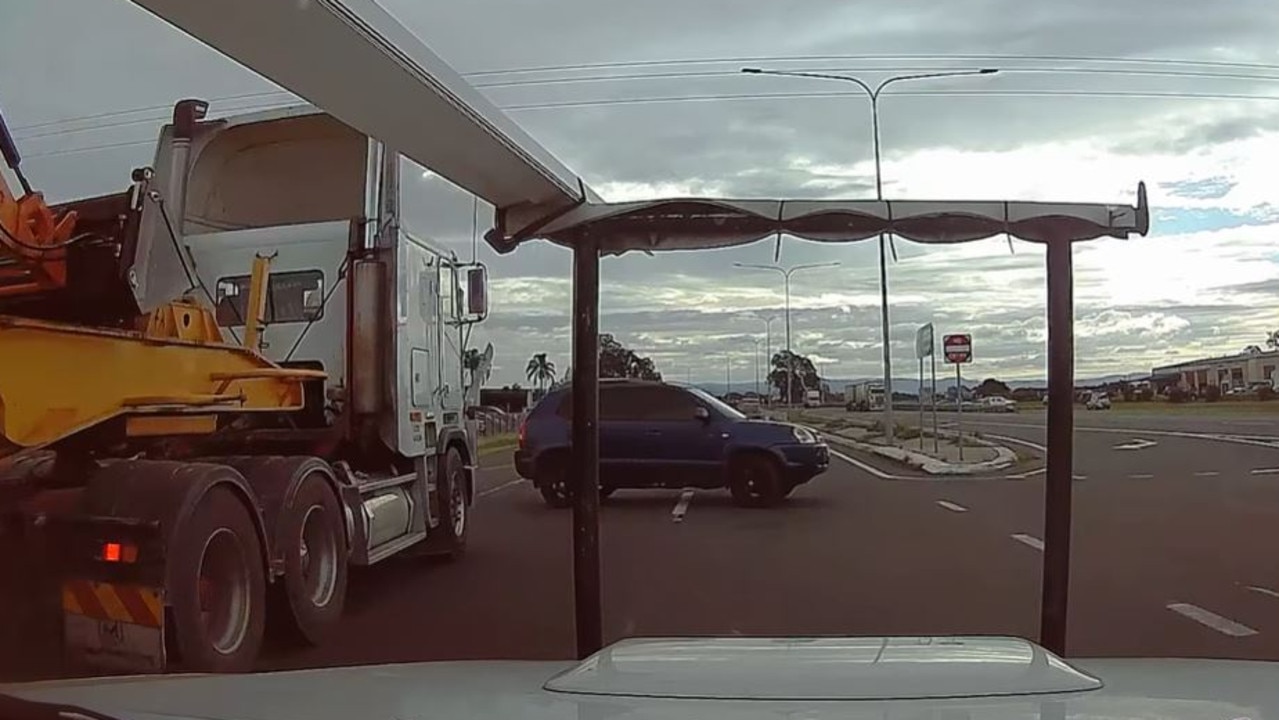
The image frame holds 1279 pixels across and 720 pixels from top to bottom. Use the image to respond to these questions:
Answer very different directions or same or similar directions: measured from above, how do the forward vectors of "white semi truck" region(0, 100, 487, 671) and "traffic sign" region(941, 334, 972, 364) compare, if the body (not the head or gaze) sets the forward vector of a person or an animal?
very different directions

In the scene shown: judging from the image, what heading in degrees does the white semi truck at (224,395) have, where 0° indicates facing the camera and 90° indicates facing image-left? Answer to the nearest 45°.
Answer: approximately 225°

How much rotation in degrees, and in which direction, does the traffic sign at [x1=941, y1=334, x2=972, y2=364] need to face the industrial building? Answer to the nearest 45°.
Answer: approximately 135° to its left

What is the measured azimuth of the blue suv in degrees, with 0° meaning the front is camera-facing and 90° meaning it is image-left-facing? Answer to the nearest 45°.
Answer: approximately 270°

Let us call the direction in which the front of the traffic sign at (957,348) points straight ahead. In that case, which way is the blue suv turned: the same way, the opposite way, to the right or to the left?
to the left

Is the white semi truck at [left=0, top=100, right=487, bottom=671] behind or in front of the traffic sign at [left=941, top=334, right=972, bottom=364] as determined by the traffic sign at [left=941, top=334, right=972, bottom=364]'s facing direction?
in front

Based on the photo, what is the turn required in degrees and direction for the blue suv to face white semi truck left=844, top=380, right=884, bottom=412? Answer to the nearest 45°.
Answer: approximately 90° to its left

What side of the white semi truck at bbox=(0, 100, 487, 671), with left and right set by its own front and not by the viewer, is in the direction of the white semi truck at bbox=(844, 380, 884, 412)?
front

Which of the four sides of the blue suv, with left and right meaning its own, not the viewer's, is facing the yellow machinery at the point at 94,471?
right

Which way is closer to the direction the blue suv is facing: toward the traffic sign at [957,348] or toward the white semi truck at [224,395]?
the traffic sign

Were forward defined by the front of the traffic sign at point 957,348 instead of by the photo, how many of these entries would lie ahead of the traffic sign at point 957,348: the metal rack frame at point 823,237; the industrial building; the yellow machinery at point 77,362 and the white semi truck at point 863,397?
2

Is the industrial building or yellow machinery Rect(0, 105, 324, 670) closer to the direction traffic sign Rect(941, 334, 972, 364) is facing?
the yellow machinery

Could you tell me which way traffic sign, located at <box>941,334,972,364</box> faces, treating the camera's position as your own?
facing the viewer

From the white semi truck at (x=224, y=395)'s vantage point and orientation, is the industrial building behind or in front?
in front

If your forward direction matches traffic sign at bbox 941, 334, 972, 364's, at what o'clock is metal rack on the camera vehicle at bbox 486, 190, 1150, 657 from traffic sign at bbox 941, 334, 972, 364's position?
The metal rack on the camera vehicle is roughly at 12 o'clock from the traffic sign.
